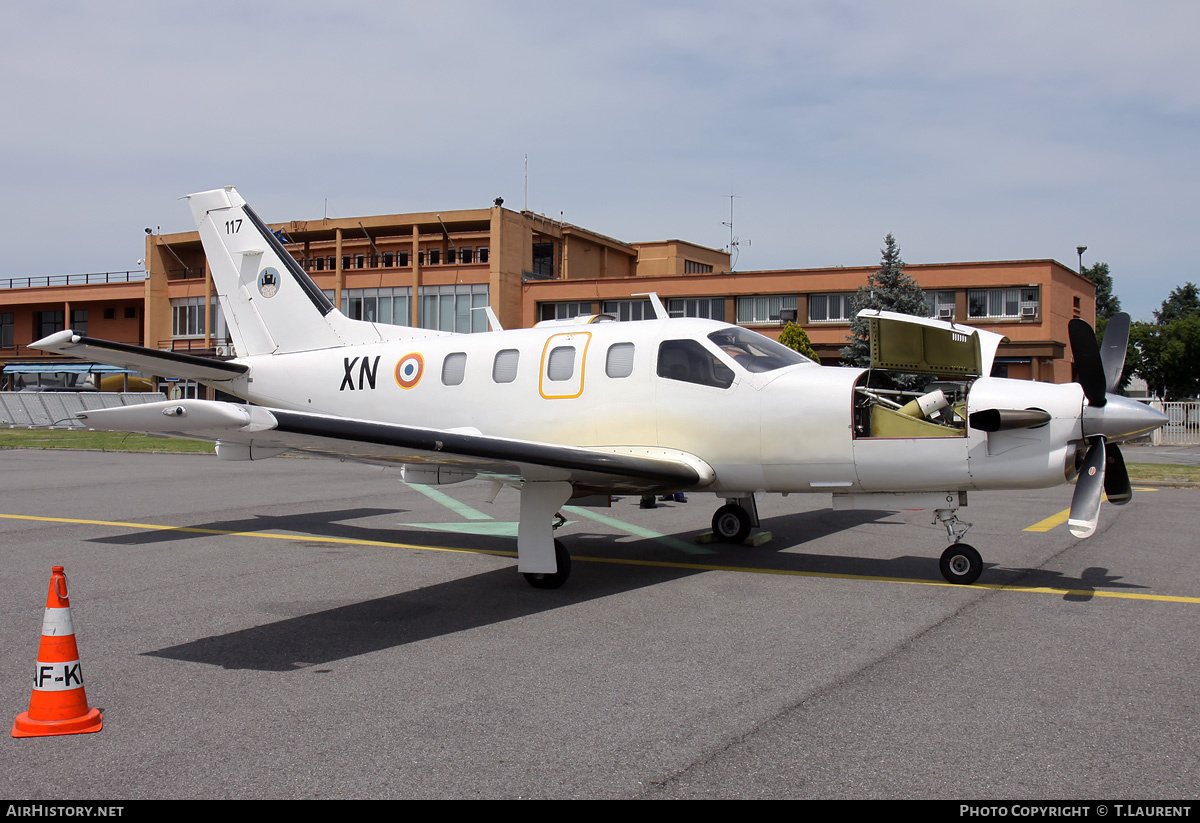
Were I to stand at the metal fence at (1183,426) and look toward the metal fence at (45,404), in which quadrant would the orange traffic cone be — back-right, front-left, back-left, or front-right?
front-left

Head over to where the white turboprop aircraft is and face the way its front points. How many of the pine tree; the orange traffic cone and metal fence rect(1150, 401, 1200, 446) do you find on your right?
1

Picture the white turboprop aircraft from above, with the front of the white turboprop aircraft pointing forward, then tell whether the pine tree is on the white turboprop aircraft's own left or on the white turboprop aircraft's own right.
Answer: on the white turboprop aircraft's own left

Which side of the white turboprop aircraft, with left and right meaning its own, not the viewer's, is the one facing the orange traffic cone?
right

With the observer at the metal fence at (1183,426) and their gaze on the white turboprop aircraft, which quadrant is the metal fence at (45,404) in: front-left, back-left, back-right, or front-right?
front-right

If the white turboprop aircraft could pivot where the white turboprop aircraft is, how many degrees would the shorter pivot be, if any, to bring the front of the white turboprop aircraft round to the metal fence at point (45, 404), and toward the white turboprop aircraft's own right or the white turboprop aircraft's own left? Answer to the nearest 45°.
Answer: approximately 180°

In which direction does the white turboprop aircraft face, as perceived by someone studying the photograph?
facing the viewer and to the right of the viewer

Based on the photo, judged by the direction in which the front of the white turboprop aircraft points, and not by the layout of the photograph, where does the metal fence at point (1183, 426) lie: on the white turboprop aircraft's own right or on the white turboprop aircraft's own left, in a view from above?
on the white turboprop aircraft's own left

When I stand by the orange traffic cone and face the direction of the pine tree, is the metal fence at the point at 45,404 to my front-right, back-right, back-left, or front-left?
front-left
